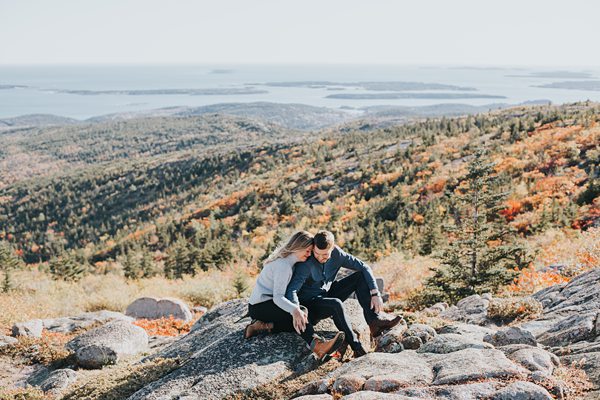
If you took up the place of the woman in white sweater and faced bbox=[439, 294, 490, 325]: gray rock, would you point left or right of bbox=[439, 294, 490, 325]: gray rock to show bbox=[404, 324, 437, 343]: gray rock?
right

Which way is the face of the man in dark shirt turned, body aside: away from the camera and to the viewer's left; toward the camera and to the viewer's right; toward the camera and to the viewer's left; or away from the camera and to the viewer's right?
toward the camera and to the viewer's left

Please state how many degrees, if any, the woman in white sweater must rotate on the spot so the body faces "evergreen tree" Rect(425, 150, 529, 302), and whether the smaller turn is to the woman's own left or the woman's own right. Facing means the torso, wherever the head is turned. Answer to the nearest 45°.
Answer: approximately 45° to the woman's own left
